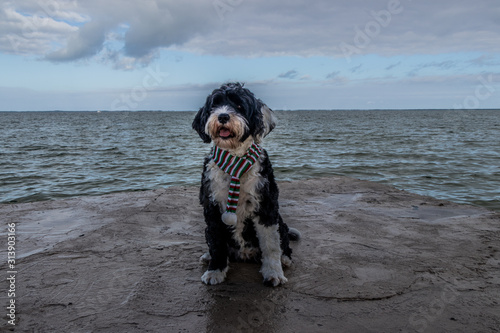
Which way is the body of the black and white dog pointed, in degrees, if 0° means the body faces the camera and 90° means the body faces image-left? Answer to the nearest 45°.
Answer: approximately 0°
